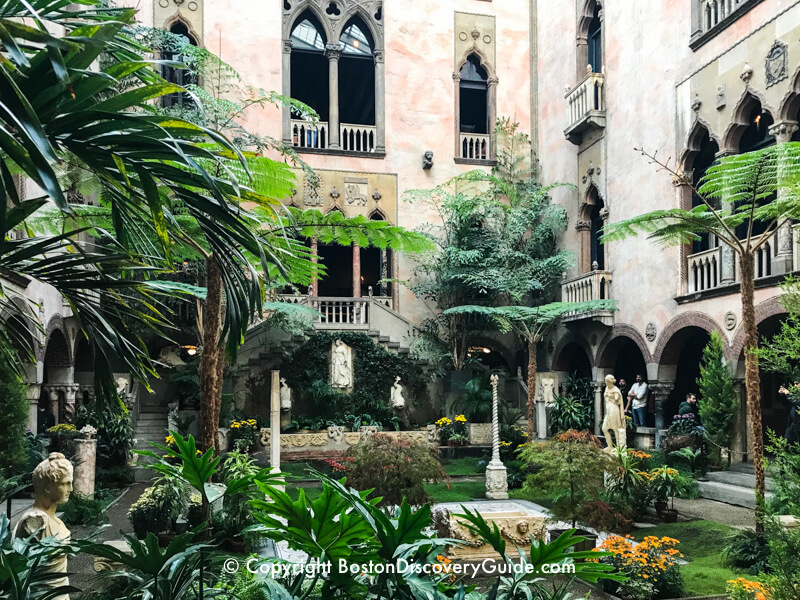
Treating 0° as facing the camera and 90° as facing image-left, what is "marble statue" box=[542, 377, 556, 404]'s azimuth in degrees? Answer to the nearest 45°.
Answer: approximately 0°

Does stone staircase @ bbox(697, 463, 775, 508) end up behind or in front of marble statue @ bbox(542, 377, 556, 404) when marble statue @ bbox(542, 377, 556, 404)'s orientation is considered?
in front

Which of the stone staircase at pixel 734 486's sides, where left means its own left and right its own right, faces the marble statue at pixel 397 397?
right

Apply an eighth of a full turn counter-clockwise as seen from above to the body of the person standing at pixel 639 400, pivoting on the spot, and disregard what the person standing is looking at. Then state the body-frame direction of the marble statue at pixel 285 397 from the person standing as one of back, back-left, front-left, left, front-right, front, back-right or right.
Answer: right

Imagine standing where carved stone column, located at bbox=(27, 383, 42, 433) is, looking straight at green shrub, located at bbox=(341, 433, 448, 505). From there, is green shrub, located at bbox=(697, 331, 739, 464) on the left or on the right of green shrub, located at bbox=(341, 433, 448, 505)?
left

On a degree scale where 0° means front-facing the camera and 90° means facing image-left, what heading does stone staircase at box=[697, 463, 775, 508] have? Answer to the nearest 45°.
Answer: approximately 45°

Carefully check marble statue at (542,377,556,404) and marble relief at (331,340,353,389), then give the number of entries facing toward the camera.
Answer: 2
